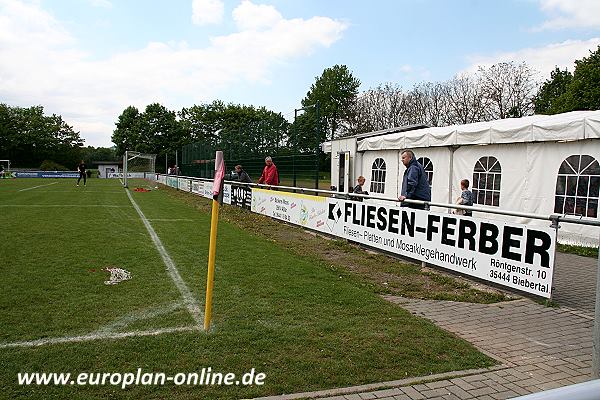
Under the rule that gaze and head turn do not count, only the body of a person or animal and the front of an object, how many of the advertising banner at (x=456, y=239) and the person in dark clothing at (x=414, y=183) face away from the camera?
0

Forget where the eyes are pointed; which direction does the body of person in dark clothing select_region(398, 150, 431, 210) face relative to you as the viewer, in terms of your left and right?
facing to the left of the viewer

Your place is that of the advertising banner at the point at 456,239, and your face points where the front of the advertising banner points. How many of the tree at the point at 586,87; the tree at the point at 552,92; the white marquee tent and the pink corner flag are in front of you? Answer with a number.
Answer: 1

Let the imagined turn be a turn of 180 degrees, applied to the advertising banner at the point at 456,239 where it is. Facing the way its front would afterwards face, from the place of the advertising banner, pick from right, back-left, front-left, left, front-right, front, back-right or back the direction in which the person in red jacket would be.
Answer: left

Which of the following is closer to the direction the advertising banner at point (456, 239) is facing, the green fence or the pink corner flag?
the pink corner flag

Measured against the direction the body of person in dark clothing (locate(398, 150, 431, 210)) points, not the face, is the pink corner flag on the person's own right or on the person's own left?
on the person's own left

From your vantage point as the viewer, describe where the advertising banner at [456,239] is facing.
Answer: facing the viewer and to the left of the viewer

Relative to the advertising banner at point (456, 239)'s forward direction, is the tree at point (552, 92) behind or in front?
behind

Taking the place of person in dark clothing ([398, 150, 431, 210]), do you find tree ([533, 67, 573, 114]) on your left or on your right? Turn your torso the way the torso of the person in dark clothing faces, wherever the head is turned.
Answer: on your right

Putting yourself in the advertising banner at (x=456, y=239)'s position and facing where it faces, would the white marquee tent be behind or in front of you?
behind

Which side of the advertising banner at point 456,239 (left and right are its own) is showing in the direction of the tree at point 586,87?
back
